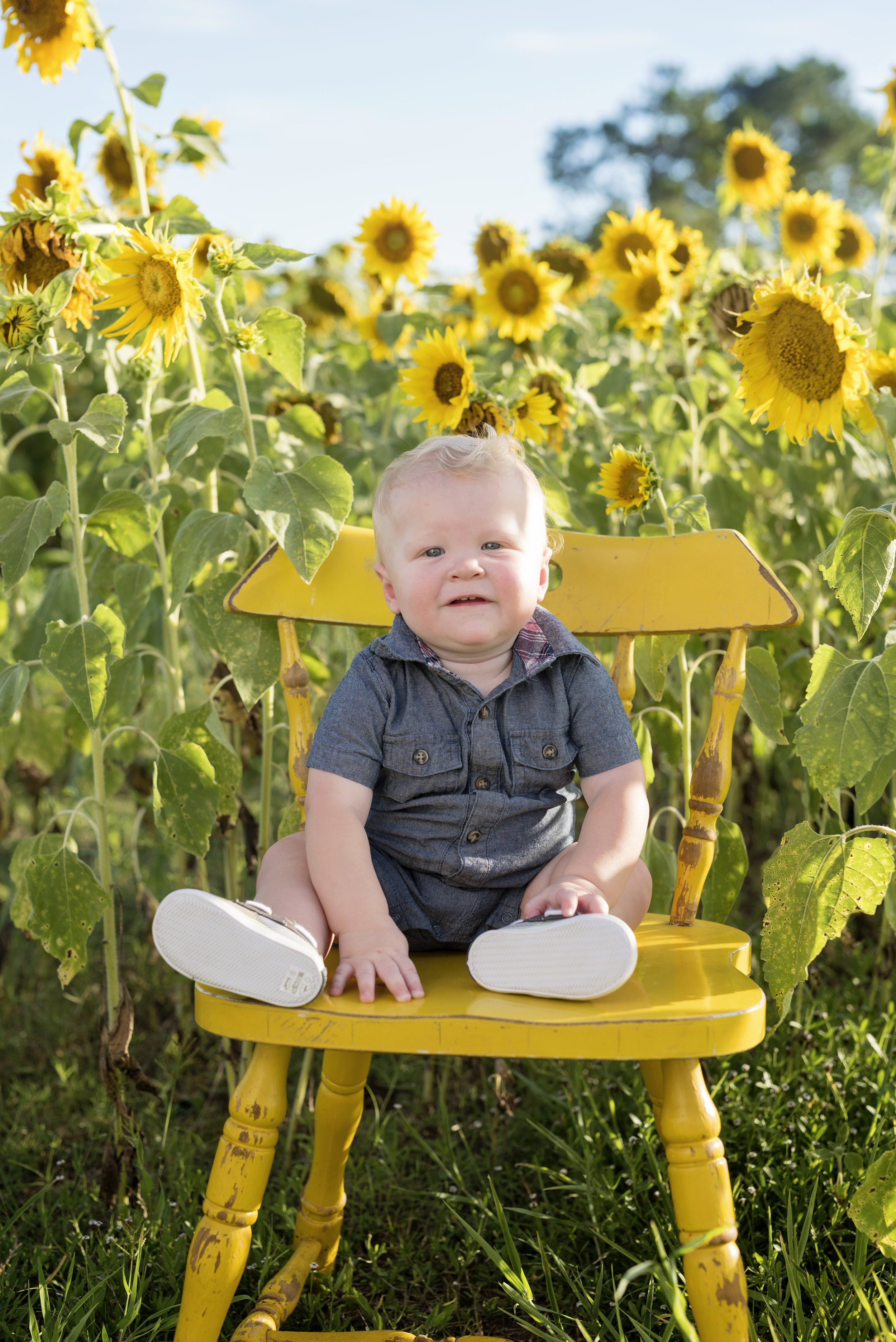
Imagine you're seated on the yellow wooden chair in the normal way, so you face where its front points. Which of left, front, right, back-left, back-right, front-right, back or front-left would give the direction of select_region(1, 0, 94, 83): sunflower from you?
back-right

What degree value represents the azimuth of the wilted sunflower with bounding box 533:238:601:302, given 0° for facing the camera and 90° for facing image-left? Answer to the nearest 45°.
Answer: approximately 0°

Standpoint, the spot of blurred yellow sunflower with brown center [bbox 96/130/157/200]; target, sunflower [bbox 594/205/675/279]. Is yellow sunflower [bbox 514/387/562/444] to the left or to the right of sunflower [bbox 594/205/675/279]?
right

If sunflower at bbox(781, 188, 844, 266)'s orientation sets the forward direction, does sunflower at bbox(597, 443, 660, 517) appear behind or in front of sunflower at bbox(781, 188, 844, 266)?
in front

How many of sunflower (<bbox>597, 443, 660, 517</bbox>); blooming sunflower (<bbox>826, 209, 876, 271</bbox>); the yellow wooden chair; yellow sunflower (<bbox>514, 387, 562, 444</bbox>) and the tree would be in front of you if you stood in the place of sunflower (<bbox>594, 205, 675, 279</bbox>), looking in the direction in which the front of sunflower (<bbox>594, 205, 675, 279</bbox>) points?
3

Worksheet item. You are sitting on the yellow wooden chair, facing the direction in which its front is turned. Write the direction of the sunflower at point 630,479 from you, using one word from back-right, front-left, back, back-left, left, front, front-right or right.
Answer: back

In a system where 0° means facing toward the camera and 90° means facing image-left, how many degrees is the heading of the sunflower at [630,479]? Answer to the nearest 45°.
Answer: approximately 45°

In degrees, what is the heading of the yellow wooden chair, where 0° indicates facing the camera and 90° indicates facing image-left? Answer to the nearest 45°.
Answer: approximately 0°

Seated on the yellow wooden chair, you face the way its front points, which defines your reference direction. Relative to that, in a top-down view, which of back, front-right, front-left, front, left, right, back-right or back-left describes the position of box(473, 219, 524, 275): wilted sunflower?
back

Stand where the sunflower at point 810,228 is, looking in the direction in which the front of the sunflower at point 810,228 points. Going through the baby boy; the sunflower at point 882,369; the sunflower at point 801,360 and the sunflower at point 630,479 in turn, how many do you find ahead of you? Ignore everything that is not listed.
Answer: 4

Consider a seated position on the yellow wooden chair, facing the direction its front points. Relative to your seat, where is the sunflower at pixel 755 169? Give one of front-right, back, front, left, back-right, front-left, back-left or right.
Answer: back
